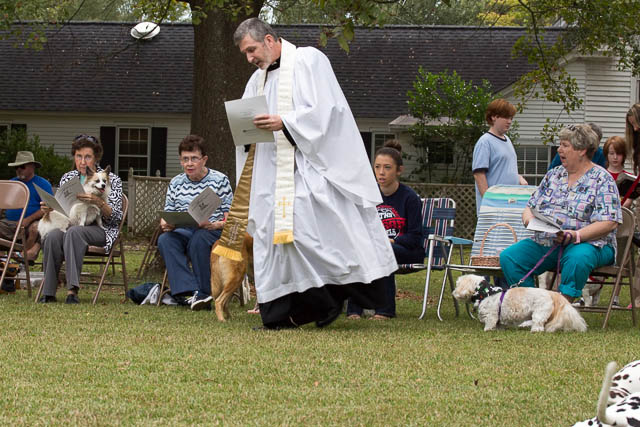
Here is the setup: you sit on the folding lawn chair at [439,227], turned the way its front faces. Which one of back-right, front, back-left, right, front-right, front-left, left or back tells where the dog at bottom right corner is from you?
front-left

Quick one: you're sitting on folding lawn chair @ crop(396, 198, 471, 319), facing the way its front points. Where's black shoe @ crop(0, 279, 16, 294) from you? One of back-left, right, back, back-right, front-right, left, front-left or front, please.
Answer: front-right

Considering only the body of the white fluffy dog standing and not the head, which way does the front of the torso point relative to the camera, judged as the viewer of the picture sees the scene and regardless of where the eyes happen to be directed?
to the viewer's left

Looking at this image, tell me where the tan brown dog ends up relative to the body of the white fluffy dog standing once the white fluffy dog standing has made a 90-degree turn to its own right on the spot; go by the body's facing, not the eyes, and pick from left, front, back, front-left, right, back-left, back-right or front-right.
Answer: left

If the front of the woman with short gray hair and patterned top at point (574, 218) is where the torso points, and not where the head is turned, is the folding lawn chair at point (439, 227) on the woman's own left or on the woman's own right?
on the woman's own right

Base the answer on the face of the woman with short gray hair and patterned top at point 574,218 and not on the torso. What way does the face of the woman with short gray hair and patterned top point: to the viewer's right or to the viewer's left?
to the viewer's left

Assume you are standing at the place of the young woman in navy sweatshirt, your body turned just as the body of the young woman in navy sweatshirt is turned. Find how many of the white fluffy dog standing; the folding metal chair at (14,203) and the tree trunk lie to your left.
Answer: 1

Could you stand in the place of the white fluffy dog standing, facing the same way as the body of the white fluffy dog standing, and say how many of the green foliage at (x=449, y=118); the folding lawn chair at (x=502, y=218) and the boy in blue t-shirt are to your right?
3
